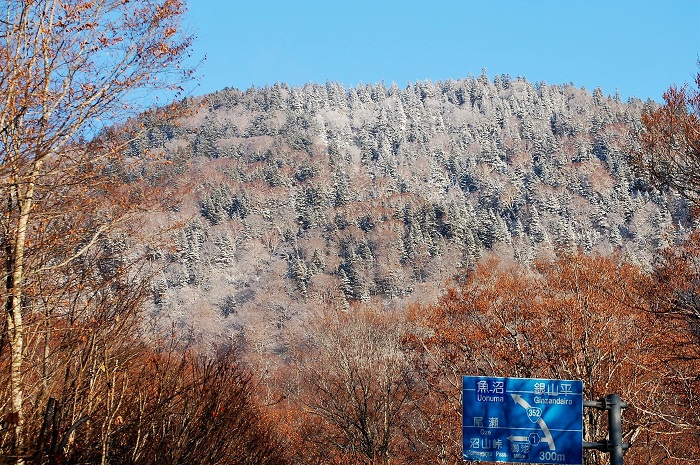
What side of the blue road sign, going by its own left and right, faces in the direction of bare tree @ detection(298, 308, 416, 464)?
back

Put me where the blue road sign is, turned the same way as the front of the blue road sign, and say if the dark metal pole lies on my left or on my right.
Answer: on my left

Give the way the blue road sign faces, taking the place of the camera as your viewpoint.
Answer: facing the viewer

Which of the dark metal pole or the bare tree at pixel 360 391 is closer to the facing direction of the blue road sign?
the dark metal pole
